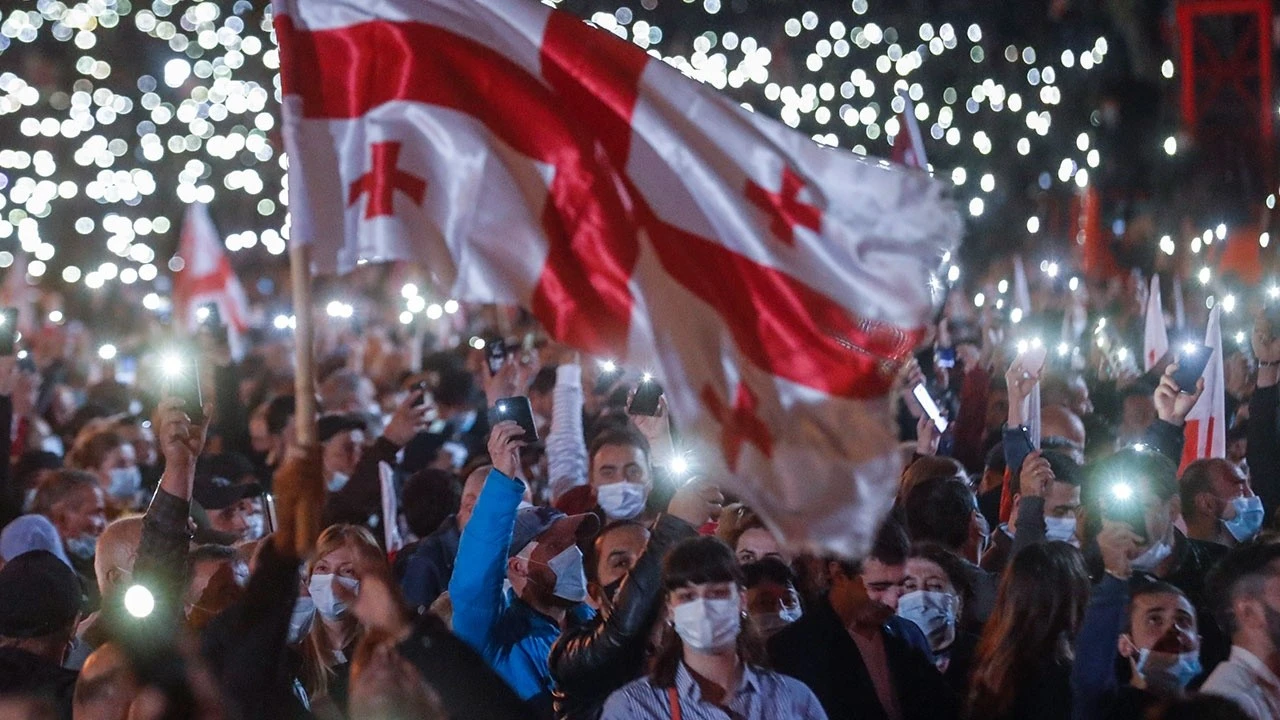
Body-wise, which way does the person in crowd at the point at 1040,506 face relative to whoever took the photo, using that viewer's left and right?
facing the viewer and to the right of the viewer

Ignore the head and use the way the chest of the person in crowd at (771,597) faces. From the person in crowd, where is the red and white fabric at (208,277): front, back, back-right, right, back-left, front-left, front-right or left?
back

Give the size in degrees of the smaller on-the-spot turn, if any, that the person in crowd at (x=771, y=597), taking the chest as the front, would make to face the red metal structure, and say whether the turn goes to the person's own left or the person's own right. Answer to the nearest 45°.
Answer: approximately 135° to the person's own left

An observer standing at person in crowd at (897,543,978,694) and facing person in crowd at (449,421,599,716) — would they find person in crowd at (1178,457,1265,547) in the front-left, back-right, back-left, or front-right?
back-right

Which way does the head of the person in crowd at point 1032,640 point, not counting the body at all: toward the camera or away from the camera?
away from the camera
